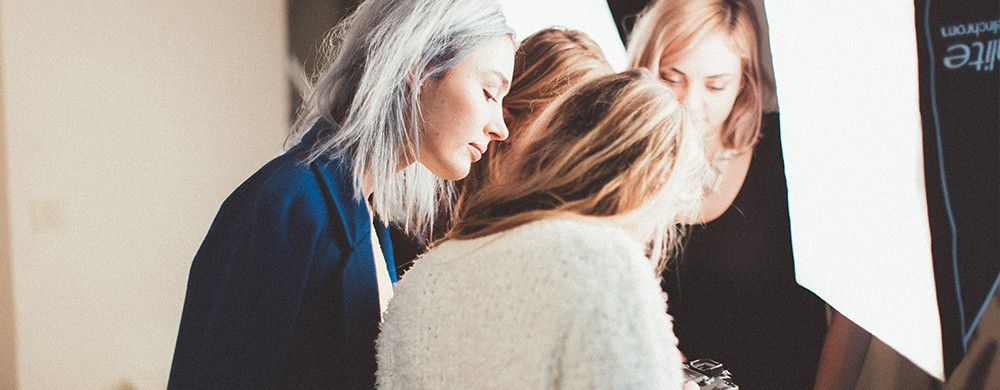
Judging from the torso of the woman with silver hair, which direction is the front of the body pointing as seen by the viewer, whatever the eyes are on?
to the viewer's right

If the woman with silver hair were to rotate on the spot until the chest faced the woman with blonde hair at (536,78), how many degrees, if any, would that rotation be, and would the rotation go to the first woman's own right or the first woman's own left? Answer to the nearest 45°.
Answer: approximately 45° to the first woman's own left

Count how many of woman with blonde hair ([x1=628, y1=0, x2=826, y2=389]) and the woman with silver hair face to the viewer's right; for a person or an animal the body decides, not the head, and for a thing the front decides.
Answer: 1

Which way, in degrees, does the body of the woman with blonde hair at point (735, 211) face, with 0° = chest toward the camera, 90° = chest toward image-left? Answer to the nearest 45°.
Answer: approximately 45°

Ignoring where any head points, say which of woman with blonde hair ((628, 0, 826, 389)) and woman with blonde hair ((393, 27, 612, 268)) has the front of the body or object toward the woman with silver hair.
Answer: woman with blonde hair ((628, 0, 826, 389))

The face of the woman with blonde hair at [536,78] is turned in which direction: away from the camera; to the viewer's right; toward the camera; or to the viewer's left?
away from the camera
